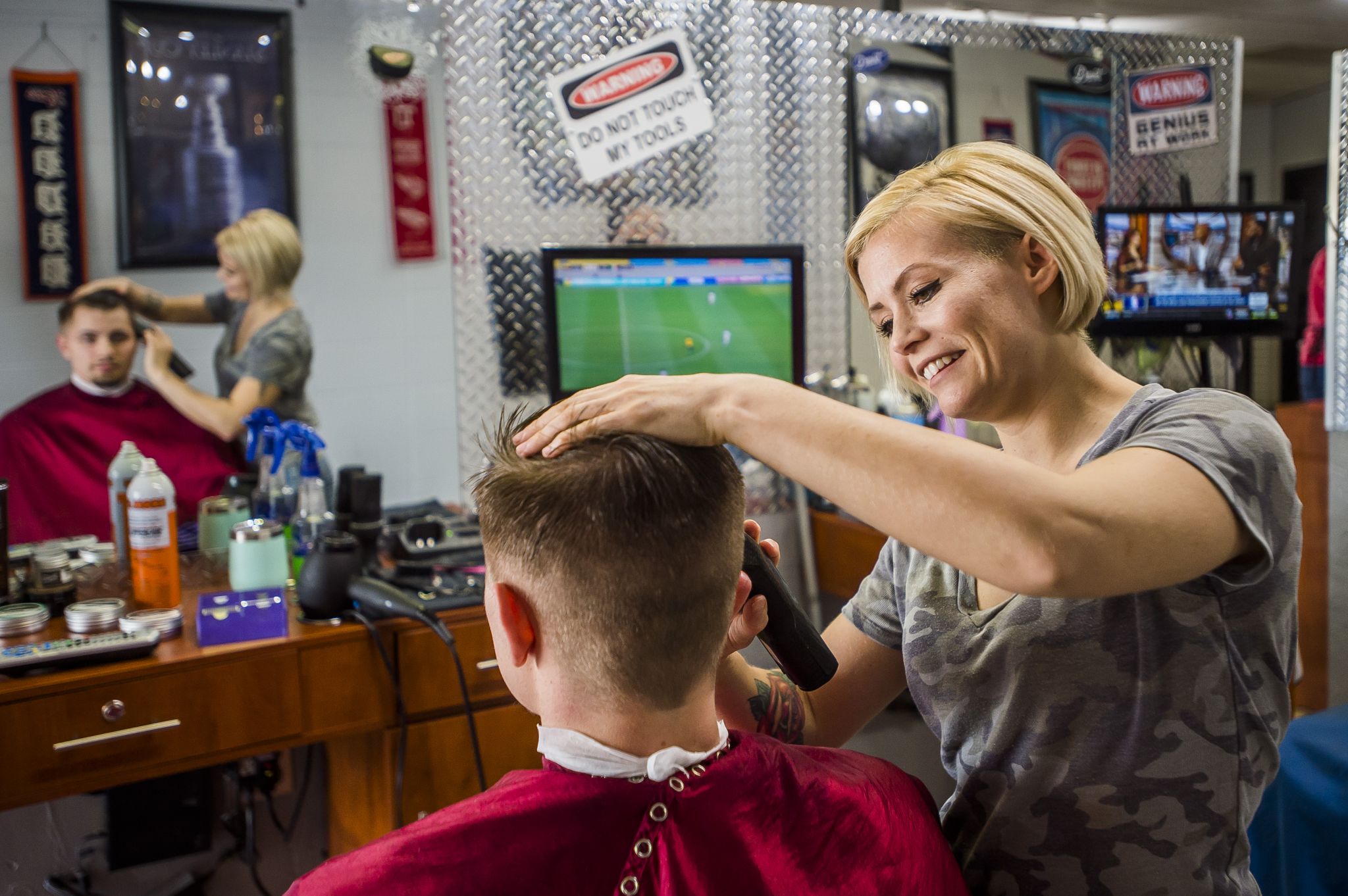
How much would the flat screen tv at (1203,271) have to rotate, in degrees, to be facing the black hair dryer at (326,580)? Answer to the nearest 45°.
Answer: approximately 45° to its right

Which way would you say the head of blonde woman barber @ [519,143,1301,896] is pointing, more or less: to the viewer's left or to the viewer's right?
to the viewer's left

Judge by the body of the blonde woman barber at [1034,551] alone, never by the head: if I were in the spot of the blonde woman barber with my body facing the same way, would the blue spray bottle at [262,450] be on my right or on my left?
on my right

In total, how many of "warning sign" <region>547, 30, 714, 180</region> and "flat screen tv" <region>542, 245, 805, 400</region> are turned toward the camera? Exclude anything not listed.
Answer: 2

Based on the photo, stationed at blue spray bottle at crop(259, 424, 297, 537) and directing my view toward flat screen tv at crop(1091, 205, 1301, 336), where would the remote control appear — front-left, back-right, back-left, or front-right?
back-right

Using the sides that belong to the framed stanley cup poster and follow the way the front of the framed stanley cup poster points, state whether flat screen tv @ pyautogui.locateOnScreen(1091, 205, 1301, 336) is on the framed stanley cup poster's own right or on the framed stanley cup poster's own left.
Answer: on the framed stanley cup poster's own left

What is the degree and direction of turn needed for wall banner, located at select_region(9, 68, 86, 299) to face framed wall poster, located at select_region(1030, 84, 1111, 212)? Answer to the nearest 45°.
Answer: approximately 90° to its left
